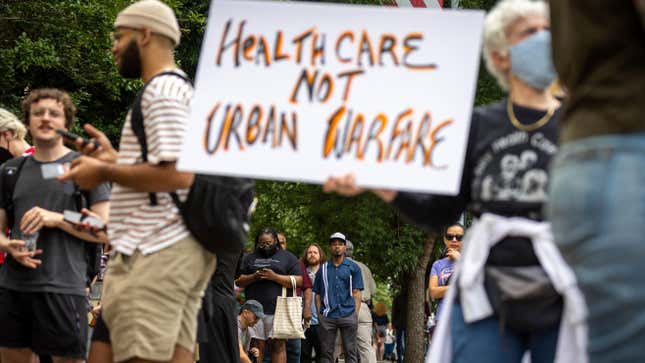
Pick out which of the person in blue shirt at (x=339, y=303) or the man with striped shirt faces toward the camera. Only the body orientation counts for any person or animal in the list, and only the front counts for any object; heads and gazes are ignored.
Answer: the person in blue shirt

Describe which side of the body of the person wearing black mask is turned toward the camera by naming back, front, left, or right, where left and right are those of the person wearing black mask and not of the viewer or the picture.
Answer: front

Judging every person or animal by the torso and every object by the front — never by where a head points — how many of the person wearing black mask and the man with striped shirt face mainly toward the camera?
1

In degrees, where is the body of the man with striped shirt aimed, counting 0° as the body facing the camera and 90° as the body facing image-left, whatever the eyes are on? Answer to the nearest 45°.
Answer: approximately 90°

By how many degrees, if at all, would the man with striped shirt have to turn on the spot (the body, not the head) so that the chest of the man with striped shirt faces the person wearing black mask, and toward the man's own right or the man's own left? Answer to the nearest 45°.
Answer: approximately 90° to the man's own right

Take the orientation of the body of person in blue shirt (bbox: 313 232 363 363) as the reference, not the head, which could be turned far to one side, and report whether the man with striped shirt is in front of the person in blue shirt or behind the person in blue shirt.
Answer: in front

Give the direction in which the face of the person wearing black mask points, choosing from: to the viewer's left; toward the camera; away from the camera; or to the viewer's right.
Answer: toward the camera

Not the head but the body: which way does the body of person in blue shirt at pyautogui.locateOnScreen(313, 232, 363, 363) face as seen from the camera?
toward the camera

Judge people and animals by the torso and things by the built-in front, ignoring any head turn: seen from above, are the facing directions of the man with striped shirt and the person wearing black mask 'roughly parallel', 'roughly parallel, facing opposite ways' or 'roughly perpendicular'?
roughly perpendicular

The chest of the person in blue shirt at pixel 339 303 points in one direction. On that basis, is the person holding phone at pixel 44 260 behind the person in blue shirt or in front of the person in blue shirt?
in front

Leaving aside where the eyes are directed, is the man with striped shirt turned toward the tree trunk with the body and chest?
no

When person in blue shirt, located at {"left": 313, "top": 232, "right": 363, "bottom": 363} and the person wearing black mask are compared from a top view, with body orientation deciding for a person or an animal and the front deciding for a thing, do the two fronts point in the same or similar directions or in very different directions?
same or similar directions
